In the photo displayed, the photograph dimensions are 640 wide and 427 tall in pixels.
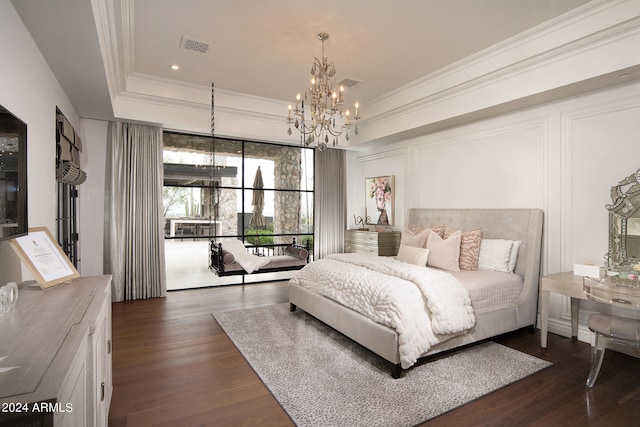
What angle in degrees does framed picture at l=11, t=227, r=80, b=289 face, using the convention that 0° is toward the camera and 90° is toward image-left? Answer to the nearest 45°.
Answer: approximately 315°

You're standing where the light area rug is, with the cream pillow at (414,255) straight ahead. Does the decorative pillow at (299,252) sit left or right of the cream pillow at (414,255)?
left

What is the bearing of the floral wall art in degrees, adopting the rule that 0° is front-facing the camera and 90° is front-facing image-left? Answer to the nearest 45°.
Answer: approximately 45°

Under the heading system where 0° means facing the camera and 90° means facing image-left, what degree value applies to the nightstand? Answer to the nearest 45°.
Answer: approximately 45°

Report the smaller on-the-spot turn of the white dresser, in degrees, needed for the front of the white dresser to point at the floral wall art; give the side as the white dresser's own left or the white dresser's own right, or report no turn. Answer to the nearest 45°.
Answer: approximately 45° to the white dresser's own left

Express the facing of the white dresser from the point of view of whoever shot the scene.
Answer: facing to the right of the viewer

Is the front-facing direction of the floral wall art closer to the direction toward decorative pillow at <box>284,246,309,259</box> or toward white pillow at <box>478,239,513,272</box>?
the decorative pillow

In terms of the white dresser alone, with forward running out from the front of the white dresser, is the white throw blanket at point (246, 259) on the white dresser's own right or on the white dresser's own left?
on the white dresser's own left

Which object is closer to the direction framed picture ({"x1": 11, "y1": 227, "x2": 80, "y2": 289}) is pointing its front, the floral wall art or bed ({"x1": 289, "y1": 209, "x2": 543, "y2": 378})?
the bed

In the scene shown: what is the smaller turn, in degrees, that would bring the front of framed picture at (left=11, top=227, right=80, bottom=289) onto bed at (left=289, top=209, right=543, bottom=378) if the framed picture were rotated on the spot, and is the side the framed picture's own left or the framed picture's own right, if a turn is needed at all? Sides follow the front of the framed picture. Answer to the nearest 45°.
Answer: approximately 45° to the framed picture's own left

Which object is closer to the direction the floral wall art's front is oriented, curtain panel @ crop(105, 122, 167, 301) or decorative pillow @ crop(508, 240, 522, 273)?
the curtain panel
